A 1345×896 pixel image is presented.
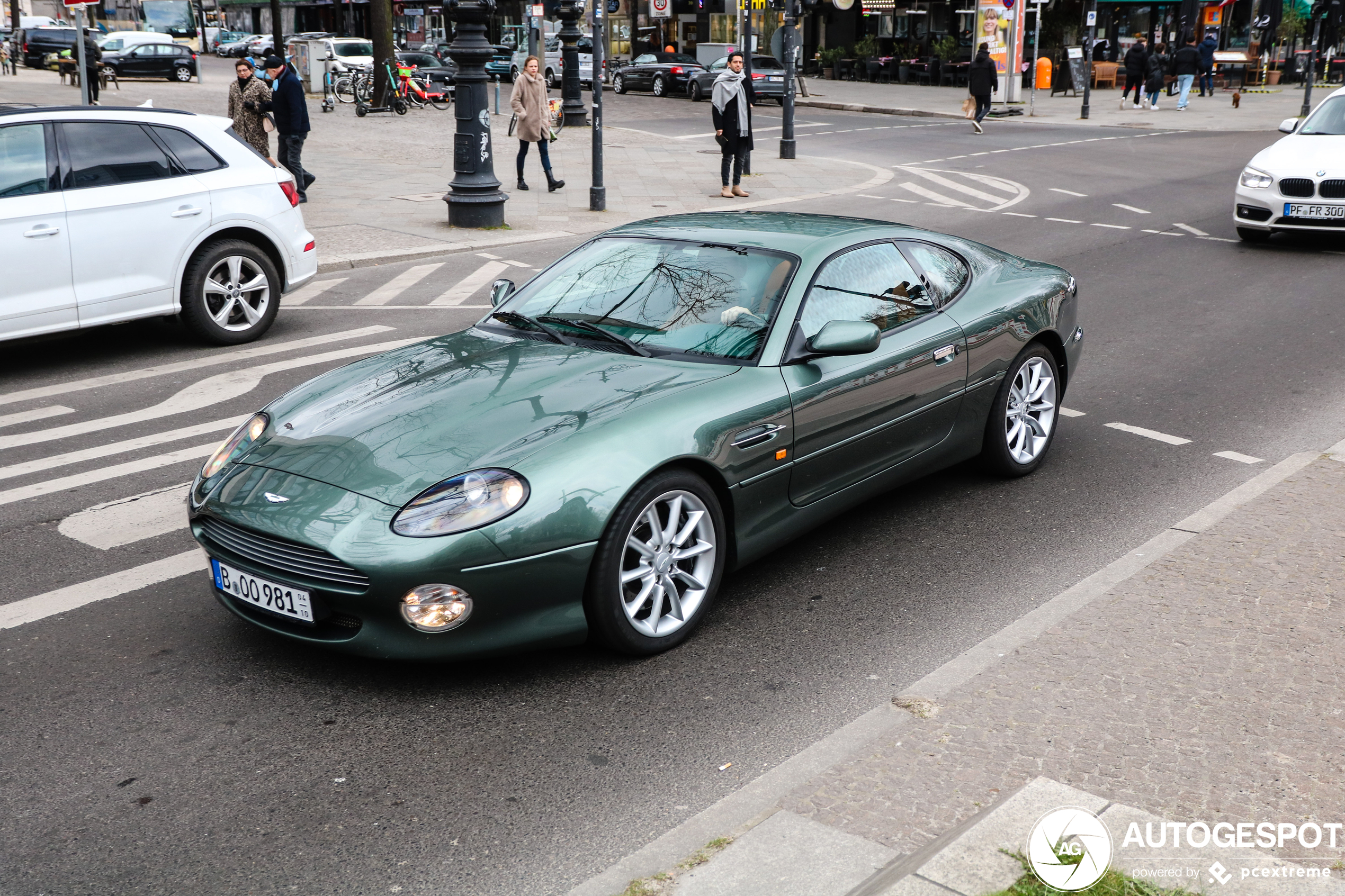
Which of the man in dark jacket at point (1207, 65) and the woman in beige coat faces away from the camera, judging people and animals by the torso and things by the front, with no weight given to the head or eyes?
the man in dark jacket

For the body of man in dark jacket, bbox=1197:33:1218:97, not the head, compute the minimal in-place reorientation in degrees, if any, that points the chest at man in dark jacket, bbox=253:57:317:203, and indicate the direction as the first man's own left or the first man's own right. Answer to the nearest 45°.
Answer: approximately 180°

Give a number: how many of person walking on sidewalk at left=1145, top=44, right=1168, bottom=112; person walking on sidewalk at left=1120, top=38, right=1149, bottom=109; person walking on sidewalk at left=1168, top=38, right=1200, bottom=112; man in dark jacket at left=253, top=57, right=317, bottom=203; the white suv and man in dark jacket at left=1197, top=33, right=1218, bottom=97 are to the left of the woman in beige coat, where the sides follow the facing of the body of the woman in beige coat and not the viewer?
4

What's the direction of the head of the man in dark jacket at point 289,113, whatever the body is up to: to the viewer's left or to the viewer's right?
to the viewer's left

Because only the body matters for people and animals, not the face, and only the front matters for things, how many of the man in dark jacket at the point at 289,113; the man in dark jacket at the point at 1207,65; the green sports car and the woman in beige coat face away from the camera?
1

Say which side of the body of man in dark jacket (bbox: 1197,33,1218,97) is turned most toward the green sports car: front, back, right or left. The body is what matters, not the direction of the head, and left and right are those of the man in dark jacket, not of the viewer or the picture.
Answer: back

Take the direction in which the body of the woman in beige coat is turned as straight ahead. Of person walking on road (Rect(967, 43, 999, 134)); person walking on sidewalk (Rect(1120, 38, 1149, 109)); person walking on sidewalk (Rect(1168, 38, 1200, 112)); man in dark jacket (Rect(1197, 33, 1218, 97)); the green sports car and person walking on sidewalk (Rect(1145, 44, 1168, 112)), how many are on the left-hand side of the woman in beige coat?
5

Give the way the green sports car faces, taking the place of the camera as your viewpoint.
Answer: facing the viewer and to the left of the viewer

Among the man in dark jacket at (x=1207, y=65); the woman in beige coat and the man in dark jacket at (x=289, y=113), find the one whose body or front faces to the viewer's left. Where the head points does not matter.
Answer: the man in dark jacket at (x=289, y=113)

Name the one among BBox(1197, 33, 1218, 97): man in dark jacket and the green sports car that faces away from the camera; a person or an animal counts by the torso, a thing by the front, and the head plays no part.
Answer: the man in dark jacket

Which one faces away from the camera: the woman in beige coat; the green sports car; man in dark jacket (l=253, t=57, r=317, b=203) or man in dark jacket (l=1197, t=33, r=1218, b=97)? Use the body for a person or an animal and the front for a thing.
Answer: man in dark jacket (l=1197, t=33, r=1218, b=97)

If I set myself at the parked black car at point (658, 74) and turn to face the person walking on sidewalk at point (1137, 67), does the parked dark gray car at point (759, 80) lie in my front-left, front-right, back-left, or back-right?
front-right

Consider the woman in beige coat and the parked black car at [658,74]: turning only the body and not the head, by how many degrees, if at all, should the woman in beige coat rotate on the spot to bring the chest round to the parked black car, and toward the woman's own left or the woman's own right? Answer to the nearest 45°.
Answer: approximately 135° to the woman's own left

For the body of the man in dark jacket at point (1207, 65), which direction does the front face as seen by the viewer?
away from the camera

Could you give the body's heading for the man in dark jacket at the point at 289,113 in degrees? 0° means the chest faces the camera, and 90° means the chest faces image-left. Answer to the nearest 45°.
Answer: approximately 90°

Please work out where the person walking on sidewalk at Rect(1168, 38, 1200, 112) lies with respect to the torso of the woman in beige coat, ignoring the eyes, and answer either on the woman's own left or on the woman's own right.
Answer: on the woman's own left
